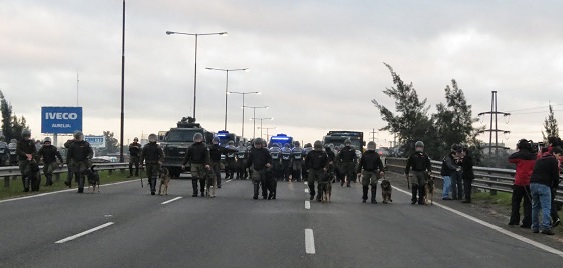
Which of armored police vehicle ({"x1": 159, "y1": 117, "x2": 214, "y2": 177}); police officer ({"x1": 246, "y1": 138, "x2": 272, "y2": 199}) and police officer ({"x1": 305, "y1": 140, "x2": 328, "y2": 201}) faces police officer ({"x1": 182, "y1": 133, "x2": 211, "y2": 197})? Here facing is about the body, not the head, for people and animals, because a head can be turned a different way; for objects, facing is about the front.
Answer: the armored police vehicle

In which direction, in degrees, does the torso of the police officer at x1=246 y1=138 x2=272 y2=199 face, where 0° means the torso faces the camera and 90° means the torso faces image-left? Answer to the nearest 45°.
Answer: approximately 0°

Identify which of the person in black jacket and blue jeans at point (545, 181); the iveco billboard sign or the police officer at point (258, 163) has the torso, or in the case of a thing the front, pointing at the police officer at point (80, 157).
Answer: the iveco billboard sign

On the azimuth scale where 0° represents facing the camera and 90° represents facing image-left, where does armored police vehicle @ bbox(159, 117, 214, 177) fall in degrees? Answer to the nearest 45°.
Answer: approximately 0°

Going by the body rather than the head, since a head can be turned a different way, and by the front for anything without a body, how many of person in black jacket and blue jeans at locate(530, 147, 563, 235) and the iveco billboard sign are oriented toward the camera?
1

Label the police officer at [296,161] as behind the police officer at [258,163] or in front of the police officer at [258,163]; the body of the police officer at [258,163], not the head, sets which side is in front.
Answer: behind

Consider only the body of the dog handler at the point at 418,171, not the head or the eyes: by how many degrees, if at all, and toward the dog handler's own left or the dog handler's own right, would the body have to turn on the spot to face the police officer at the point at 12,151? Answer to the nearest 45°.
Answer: approximately 90° to the dog handler's own right

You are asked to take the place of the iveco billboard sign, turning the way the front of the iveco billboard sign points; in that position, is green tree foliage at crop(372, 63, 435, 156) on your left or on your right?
on your left

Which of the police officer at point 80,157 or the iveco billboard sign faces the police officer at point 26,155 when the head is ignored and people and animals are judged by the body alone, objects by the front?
the iveco billboard sign

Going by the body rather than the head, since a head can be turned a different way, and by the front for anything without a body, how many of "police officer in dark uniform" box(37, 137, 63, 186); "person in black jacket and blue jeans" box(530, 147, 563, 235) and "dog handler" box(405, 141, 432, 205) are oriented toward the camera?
2

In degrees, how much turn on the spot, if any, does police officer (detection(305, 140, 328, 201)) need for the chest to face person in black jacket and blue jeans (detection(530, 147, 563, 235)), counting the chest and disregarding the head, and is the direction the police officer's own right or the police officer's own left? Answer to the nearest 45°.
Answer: approximately 45° to the police officer's own left
